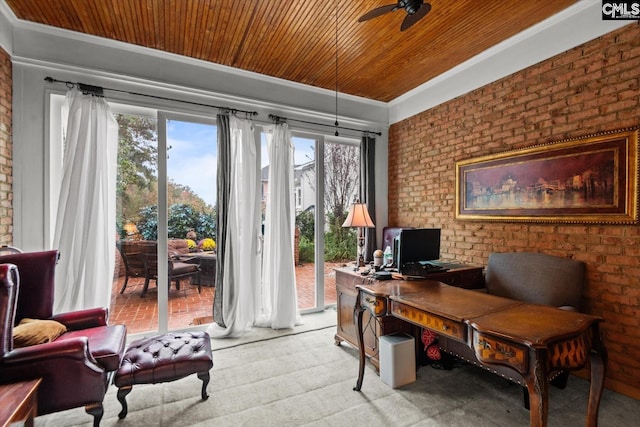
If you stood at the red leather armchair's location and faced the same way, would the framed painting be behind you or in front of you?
in front

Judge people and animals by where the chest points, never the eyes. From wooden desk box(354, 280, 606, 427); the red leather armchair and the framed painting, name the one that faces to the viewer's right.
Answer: the red leather armchair

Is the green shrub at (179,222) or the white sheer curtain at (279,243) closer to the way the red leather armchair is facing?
the white sheer curtain

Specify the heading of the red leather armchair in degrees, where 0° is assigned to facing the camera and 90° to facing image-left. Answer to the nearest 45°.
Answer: approximately 270°

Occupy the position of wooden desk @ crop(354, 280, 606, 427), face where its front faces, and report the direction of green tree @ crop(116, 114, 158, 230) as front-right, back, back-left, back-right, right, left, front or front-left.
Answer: front-right

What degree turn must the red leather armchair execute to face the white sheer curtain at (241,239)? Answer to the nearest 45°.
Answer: approximately 45° to its left

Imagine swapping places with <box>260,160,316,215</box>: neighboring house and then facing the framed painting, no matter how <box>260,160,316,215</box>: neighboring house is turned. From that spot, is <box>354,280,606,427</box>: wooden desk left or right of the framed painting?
right
